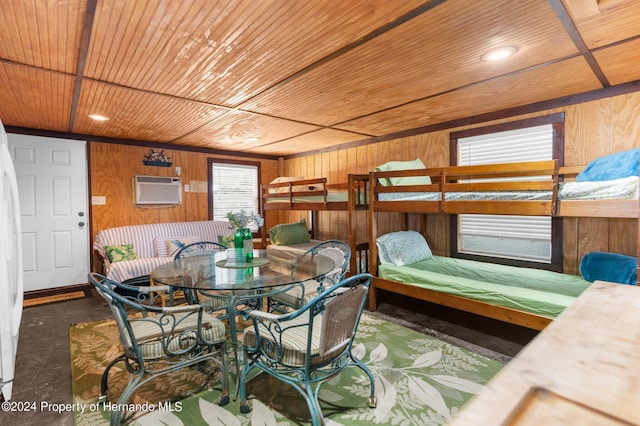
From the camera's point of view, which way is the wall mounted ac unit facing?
toward the camera

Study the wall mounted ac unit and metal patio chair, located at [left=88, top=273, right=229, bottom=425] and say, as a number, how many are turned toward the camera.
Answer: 1

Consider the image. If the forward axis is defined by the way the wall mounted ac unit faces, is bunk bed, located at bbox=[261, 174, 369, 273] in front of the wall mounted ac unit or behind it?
in front

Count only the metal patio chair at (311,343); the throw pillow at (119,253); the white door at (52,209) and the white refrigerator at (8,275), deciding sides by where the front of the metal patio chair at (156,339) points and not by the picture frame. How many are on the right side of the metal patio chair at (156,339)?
1

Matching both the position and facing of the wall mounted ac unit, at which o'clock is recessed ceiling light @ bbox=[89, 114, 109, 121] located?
The recessed ceiling light is roughly at 1 o'clock from the wall mounted ac unit.

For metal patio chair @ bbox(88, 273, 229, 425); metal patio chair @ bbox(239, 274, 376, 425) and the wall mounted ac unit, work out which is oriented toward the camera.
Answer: the wall mounted ac unit

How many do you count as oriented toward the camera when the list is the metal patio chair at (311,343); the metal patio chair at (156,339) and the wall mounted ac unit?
1

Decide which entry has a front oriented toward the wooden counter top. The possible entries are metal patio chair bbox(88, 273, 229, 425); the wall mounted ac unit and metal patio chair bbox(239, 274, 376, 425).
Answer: the wall mounted ac unit

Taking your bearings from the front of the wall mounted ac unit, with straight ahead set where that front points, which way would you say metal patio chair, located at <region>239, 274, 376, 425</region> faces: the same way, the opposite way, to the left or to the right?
the opposite way

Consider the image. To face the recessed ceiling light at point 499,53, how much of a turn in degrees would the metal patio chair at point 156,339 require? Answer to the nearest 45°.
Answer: approximately 45° to its right

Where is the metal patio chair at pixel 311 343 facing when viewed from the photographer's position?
facing away from the viewer and to the left of the viewer

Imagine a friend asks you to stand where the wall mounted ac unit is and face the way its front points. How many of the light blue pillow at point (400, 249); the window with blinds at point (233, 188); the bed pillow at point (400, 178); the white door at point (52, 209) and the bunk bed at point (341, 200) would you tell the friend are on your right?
1

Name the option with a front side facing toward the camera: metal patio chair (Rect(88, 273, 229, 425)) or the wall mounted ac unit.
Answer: the wall mounted ac unit

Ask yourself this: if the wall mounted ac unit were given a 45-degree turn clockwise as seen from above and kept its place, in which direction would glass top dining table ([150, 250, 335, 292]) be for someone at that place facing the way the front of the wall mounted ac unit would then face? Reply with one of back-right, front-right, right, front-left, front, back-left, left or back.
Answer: front-left

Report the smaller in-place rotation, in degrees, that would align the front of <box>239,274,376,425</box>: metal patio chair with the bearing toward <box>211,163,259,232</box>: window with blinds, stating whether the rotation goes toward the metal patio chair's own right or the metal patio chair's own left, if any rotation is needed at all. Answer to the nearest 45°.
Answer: approximately 45° to the metal patio chair's own right

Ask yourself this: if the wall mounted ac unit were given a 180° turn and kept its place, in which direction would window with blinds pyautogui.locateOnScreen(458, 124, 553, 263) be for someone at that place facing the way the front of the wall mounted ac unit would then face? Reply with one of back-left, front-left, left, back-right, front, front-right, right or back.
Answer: back-right

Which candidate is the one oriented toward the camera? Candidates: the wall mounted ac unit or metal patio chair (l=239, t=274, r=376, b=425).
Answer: the wall mounted ac unit

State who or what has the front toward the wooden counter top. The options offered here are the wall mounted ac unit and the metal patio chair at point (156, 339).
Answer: the wall mounted ac unit

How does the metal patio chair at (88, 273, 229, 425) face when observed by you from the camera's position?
facing away from the viewer and to the right of the viewer

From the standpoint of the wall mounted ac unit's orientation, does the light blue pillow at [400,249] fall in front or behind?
in front
